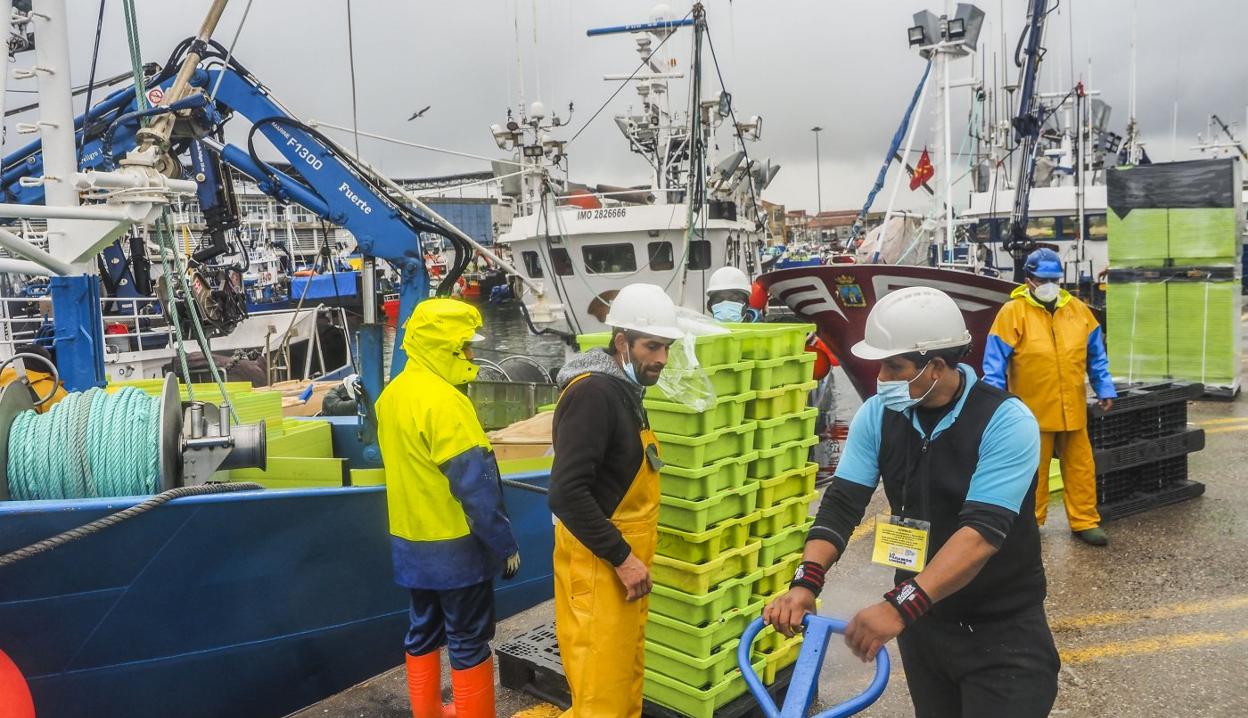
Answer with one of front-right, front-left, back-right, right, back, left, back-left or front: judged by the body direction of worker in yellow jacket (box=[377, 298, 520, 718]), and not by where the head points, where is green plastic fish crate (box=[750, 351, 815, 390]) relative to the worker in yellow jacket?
front-right

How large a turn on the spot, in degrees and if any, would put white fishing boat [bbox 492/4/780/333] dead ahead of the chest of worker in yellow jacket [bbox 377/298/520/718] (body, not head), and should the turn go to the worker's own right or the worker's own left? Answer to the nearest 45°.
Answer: approximately 45° to the worker's own left

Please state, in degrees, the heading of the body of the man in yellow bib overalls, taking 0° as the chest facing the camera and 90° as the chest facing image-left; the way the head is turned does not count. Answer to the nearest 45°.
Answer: approximately 270°

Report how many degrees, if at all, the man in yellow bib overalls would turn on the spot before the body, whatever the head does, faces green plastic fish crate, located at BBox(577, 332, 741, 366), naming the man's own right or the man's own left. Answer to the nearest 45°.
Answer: approximately 45° to the man's own left

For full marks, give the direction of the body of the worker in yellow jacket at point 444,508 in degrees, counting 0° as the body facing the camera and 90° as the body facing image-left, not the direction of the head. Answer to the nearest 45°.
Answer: approximately 225°

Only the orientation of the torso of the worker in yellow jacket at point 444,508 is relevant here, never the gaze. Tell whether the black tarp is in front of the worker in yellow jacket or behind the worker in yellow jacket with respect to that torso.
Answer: in front

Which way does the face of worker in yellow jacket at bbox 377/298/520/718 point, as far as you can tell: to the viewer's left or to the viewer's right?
to the viewer's right
